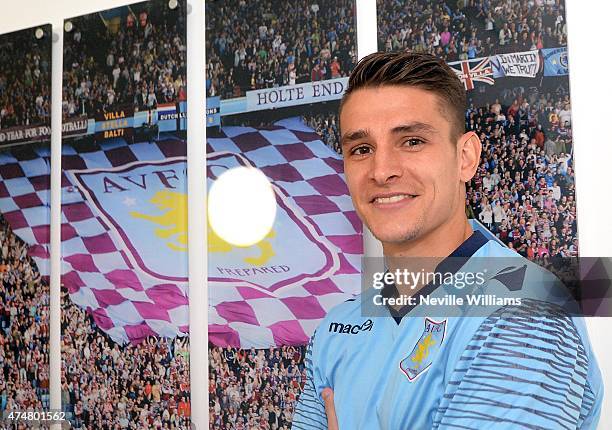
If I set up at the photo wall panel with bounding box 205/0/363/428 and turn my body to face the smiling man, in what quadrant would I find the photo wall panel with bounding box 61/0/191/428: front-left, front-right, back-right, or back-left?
back-right

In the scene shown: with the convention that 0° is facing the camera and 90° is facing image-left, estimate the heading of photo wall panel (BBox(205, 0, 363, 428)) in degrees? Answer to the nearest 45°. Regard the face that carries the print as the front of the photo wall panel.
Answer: approximately 0°

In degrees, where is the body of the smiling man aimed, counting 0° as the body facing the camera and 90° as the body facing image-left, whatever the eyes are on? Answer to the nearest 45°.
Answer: approximately 45°
